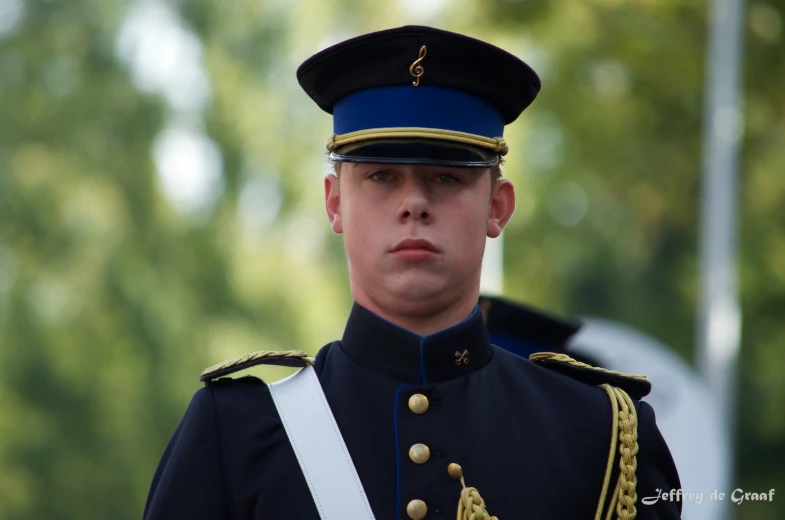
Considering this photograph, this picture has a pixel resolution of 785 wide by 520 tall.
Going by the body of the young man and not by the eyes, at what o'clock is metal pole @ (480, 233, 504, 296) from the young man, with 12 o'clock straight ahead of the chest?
The metal pole is roughly at 6 o'clock from the young man.

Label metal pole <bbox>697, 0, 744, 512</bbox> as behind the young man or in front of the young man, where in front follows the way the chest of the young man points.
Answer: behind

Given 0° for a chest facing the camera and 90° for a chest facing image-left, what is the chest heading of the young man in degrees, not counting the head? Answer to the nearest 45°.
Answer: approximately 0°
